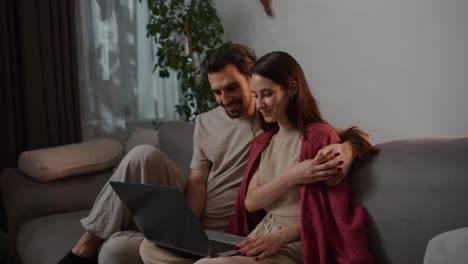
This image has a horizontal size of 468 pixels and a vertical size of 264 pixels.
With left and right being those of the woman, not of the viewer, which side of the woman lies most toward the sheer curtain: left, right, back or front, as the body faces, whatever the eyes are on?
right

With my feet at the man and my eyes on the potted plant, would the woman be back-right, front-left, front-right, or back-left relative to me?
back-right

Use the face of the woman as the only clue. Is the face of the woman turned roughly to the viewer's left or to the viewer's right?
to the viewer's left

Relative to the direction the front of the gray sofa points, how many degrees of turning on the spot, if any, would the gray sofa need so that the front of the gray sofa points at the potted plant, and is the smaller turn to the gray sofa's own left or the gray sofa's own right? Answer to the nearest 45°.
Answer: approximately 135° to the gray sofa's own right

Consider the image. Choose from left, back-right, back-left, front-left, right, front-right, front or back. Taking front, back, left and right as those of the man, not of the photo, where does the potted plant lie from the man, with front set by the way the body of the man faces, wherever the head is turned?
back-right

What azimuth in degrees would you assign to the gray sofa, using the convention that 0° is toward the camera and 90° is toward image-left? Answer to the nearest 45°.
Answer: approximately 0°

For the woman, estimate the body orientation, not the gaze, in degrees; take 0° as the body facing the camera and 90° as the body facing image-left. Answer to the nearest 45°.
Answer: approximately 45°

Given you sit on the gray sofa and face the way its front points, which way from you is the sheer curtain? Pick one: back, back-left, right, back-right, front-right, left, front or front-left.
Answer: back-right
